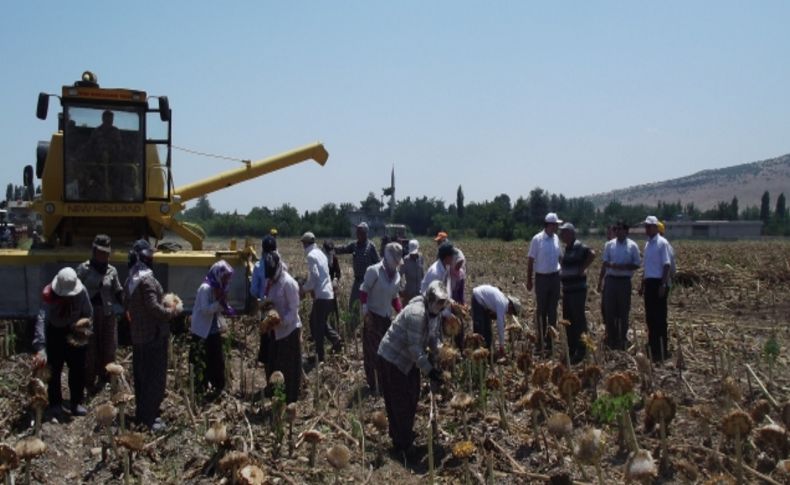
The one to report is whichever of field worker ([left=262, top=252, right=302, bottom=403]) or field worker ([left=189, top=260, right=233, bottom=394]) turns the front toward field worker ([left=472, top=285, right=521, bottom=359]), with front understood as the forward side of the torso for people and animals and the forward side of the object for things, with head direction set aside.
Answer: field worker ([left=189, top=260, right=233, bottom=394])

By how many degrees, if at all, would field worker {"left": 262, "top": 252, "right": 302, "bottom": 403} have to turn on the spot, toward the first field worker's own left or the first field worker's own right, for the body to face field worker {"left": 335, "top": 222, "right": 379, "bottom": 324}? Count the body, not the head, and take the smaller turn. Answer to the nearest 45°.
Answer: approximately 90° to the first field worker's own right

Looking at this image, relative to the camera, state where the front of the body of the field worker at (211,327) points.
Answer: to the viewer's right

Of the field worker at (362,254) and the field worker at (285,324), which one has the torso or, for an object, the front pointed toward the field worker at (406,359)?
the field worker at (362,254)

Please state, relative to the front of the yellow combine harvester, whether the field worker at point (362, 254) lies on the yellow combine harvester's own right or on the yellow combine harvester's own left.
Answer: on the yellow combine harvester's own left

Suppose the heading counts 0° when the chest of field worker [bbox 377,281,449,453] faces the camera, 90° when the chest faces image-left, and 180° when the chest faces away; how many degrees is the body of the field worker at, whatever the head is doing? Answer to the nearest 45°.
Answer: approximately 270°

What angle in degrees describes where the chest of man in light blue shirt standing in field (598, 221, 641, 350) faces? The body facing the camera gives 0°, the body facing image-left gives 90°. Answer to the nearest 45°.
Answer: approximately 0°
